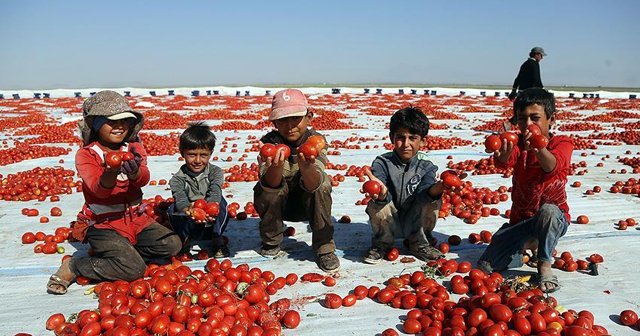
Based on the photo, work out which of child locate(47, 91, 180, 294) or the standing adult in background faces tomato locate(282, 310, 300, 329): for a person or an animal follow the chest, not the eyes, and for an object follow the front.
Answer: the child

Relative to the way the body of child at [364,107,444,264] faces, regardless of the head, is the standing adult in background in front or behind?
behind

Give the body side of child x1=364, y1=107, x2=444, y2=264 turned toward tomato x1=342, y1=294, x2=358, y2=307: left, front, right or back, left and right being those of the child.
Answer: front

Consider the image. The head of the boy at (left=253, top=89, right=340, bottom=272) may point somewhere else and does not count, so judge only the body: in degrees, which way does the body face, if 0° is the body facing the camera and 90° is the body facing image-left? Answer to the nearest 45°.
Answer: approximately 0°

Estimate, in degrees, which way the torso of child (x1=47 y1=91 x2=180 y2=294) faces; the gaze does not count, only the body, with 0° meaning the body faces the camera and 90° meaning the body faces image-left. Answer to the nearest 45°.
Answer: approximately 315°

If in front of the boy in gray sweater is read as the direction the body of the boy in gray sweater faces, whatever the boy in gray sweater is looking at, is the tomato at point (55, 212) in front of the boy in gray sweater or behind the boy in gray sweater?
behind
